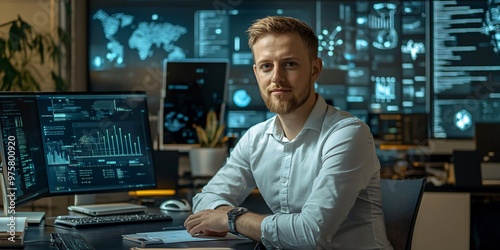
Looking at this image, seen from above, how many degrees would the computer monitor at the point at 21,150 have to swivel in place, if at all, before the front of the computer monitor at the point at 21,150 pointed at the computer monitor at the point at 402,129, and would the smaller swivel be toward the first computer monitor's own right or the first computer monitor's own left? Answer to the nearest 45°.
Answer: approximately 90° to the first computer monitor's own left

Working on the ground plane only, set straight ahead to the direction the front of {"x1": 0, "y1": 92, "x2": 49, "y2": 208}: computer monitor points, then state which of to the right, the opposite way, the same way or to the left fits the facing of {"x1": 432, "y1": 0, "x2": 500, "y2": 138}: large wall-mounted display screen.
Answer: to the right

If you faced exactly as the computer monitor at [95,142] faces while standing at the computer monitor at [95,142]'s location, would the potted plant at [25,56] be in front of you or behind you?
behind

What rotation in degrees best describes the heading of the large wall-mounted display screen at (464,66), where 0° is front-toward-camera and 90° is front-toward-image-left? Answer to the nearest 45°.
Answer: approximately 0°

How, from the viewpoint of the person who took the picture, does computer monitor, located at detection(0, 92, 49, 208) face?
facing the viewer and to the right of the viewer

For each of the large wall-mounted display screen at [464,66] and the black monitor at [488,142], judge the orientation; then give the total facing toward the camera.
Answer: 2

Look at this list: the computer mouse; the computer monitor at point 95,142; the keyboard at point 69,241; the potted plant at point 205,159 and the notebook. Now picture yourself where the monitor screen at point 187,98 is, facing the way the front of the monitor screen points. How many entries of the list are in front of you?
5

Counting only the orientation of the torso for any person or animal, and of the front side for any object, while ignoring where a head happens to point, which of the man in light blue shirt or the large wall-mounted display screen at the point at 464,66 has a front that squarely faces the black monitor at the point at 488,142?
the large wall-mounted display screen

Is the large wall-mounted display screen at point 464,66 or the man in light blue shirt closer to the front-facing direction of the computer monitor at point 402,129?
the man in light blue shirt

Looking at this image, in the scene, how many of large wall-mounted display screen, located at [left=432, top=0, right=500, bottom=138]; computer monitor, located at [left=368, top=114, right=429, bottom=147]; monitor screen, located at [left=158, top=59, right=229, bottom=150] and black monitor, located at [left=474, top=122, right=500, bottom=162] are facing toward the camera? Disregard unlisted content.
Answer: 4

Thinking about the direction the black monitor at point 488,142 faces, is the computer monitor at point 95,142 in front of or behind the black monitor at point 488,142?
in front

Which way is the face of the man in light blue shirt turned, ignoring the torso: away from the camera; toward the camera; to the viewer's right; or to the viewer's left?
toward the camera

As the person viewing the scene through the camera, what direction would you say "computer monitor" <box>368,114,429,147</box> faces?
facing the viewer

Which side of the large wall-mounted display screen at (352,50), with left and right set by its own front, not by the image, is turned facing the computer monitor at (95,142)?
front

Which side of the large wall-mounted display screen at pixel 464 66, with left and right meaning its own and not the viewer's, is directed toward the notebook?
front

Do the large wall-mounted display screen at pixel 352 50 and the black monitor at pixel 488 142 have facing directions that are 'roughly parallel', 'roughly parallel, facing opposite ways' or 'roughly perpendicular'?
roughly parallel

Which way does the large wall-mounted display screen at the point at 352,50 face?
toward the camera

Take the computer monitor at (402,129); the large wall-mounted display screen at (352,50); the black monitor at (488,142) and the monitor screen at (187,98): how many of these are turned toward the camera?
4

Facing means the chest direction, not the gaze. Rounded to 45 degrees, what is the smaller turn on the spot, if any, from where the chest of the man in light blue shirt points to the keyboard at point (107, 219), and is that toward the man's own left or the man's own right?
approximately 45° to the man's own right
